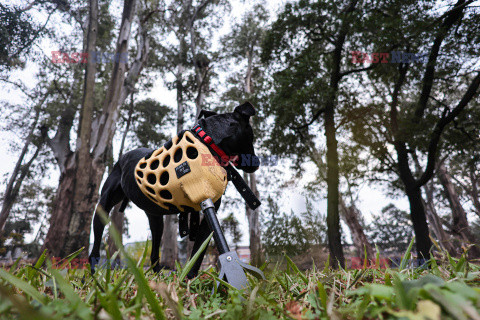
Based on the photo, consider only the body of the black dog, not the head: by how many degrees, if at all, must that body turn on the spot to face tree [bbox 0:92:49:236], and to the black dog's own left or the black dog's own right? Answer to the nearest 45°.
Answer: approximately 180°

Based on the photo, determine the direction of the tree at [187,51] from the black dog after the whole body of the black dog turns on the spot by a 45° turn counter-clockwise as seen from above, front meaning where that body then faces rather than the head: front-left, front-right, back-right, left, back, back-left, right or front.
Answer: left

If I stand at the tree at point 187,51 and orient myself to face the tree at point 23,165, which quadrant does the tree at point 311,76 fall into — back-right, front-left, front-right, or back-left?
back-left

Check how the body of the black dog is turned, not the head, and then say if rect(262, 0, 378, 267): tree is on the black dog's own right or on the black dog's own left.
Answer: on the black dog's own left

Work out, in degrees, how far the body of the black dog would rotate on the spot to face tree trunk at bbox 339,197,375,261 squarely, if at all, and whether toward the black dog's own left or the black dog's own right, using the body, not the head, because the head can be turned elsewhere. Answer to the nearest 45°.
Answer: approximately 90° to the black dog's own left

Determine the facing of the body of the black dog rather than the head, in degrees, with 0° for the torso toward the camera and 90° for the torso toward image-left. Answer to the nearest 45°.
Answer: approximately 315°

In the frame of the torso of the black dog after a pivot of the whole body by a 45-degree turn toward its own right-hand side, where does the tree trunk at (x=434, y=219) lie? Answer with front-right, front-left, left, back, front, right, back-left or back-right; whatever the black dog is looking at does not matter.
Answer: back-left

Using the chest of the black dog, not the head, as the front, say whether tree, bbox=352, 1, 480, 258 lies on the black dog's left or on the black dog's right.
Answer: on the black dog's left

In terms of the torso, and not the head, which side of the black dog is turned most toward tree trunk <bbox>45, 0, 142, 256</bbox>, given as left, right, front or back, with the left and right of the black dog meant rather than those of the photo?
back
